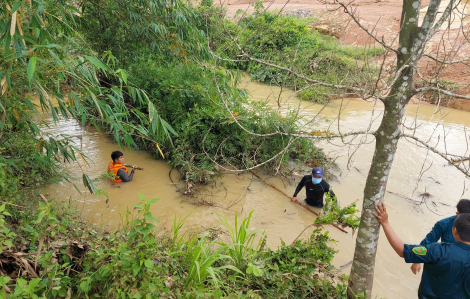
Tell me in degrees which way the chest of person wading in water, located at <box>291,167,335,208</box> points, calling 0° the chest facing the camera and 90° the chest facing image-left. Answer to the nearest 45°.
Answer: approximately 0°

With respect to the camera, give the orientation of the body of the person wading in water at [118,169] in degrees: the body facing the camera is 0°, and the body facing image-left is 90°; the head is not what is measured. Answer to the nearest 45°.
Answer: approximately 270°

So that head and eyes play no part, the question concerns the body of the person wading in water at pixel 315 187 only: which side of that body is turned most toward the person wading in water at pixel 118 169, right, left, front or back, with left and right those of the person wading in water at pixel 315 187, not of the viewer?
right

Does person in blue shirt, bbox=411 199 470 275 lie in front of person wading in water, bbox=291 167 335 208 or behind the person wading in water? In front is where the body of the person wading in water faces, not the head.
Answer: in front

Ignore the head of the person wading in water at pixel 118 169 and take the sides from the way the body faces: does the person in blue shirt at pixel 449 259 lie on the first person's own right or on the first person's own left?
on the first person's own right

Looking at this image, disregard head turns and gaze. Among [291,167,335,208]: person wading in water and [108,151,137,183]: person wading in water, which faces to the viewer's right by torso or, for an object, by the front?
[108,151,137,183]: person wading in water

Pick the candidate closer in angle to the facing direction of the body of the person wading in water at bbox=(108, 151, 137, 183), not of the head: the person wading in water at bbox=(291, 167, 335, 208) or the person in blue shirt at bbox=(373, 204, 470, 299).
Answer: the person wading in water

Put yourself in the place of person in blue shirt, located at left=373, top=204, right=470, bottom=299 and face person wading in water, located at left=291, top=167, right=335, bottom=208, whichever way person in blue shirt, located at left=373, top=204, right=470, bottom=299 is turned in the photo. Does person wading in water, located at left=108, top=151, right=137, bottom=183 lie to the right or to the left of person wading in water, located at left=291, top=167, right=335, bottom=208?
left

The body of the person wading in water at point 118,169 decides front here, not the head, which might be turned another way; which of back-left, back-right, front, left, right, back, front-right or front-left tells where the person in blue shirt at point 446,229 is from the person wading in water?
front-right
